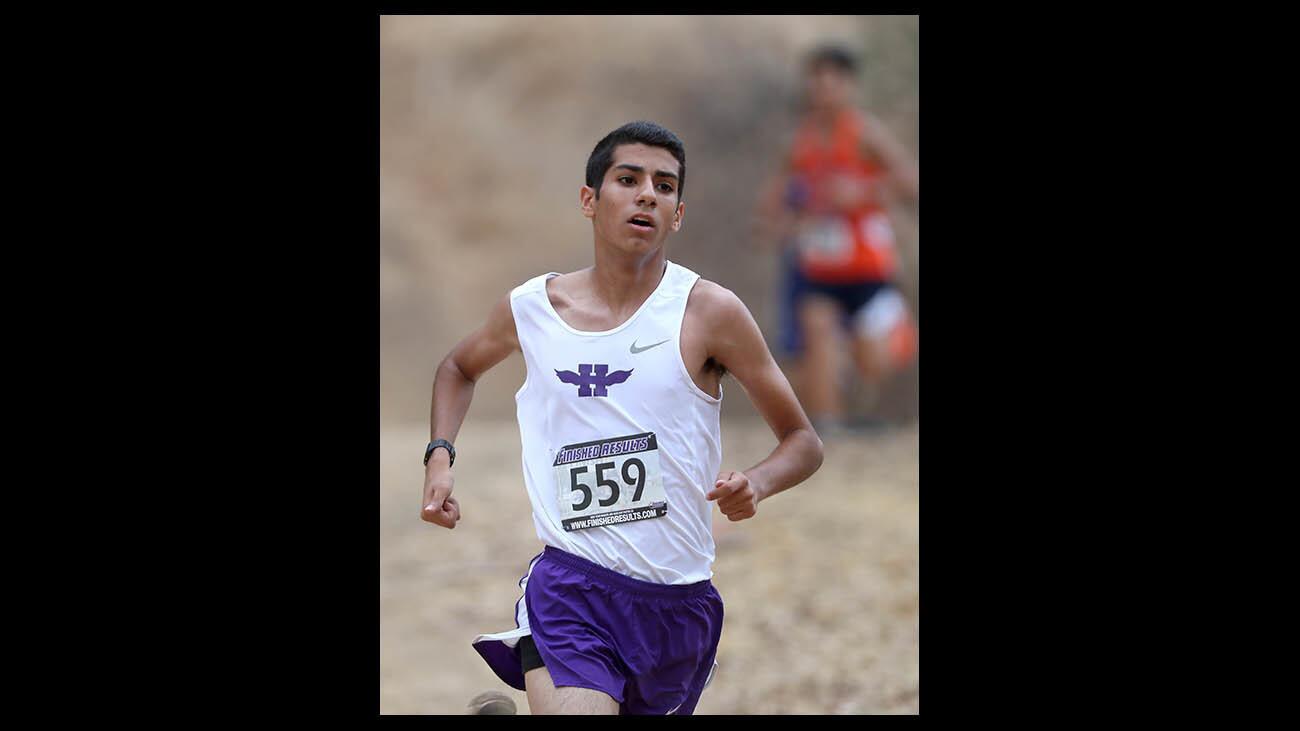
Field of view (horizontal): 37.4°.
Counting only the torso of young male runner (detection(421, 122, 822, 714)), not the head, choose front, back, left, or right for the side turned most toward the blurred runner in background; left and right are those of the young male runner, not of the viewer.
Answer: back

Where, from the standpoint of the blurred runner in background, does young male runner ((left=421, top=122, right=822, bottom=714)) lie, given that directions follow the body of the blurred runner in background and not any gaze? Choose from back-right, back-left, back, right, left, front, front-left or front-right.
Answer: front

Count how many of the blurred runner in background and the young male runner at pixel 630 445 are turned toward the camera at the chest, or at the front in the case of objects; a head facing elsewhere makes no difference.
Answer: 2

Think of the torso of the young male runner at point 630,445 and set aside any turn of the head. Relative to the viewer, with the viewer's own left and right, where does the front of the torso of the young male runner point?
facing the viewer
